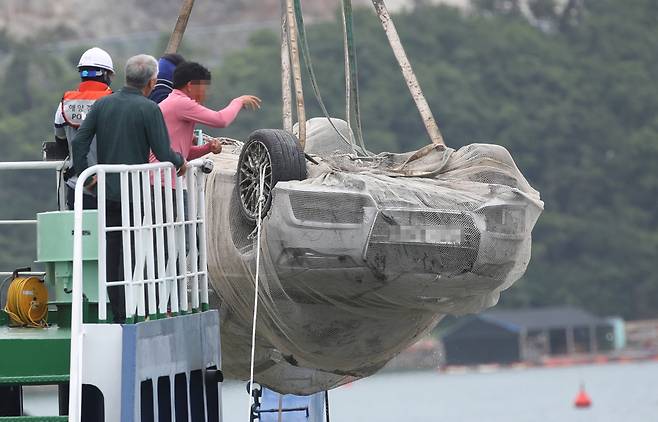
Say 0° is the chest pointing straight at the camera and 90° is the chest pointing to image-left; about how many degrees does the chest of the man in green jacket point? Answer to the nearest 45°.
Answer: approximately 225°

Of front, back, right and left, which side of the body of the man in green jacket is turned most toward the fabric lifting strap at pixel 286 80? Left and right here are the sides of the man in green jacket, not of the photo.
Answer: front

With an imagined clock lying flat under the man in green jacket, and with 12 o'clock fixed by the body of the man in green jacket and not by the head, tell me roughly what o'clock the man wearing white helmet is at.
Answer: The man wearing white helmet is roughly at 10 o'clock from the man in green jacket.

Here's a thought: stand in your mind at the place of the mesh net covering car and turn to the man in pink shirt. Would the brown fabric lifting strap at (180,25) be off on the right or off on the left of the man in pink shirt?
right

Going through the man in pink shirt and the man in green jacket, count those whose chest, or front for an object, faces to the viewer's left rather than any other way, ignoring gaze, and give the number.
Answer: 0

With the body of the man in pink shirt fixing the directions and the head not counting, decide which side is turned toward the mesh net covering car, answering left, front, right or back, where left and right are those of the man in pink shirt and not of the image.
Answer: front

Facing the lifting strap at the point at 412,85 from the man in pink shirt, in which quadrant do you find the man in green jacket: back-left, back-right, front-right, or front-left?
back-right

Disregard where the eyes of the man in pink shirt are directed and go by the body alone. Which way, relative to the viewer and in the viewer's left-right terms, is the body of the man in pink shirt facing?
facing to the right of the viewer
